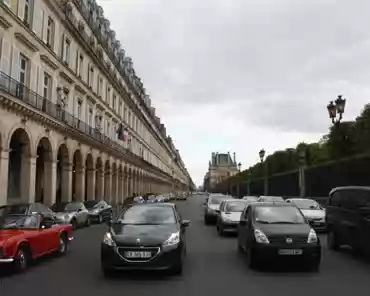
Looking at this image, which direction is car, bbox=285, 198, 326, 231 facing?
toward the camera

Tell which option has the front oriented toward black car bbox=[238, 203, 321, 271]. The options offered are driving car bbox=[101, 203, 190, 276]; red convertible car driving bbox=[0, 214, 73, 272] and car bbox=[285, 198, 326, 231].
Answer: car bbox=[285, 198, 326, 231]

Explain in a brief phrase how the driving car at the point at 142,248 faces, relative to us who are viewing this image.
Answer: facing the viewer

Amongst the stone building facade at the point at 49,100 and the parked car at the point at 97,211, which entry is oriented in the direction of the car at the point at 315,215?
the stone building facade

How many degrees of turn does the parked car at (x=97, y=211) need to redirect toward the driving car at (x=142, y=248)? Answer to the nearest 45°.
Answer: approximately 45° to its left

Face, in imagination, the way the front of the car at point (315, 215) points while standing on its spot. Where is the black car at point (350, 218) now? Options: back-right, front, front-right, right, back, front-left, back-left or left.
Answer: front

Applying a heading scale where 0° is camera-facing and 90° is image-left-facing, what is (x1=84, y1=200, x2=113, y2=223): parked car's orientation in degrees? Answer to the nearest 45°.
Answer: approximately 45°

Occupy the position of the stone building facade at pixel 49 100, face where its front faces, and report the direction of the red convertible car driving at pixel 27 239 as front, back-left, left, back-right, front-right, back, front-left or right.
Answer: front-right

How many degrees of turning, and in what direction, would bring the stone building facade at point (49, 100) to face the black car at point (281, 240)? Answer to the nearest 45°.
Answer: approximately 45° to its right

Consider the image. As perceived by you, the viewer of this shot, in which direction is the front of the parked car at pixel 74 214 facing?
facing the viewer and to the left of the viewer

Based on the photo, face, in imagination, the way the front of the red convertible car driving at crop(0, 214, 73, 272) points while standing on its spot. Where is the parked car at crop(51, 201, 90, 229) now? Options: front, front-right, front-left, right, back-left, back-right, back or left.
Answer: back-right

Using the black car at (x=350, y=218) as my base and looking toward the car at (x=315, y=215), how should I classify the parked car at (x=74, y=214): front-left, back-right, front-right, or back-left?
front-left

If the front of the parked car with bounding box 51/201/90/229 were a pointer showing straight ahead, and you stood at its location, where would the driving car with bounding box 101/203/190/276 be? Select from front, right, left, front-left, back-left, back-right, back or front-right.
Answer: front-left

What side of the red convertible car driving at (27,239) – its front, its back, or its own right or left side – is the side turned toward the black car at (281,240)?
left

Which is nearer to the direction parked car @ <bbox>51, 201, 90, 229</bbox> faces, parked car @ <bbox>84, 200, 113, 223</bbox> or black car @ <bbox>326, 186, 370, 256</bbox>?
the black car

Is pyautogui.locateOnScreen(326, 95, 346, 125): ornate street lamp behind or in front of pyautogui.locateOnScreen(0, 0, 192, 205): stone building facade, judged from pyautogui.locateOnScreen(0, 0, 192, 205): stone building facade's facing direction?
in front

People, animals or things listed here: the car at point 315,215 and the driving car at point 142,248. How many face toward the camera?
2

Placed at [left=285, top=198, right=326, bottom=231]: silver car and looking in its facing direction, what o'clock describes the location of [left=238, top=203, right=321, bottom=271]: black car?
The black car is roughly at 12 o'clock from the silver car.
